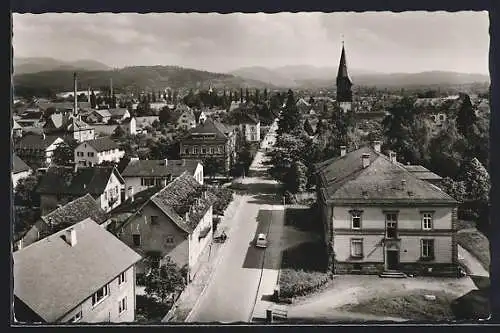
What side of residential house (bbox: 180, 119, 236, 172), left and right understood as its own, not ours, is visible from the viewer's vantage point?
front
